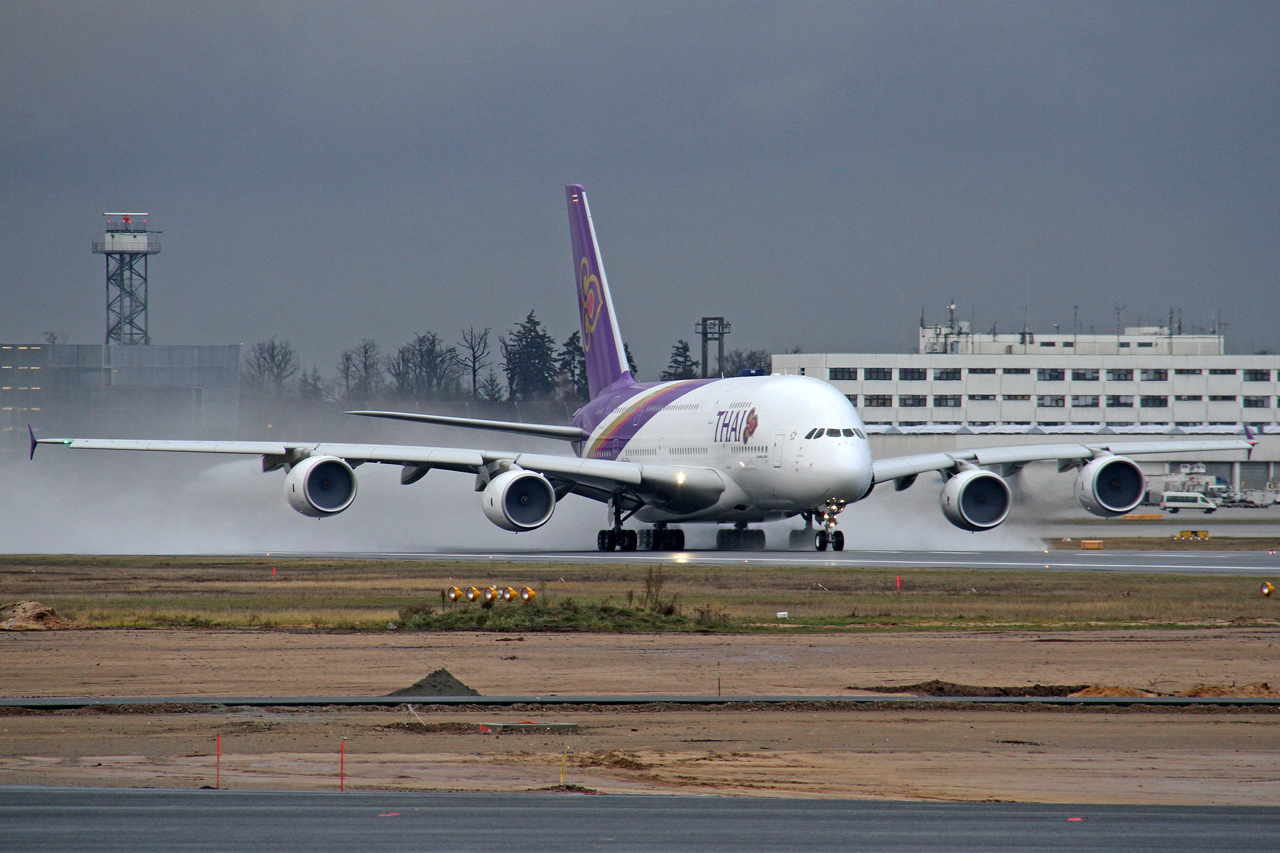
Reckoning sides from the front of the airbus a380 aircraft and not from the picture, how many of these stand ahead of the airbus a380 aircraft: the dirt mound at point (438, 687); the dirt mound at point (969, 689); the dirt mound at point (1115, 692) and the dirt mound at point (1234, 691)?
4

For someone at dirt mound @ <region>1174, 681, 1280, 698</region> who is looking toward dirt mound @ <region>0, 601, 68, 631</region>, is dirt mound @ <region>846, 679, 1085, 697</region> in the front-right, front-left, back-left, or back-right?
front-left

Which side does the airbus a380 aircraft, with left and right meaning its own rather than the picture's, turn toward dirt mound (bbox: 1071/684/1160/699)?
front

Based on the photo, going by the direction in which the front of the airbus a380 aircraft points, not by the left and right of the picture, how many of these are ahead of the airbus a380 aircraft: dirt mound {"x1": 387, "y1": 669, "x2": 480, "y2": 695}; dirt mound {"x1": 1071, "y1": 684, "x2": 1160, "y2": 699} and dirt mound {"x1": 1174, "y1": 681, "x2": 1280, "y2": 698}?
3

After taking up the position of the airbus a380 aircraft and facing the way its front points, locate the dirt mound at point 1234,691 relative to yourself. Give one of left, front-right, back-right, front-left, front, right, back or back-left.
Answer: front

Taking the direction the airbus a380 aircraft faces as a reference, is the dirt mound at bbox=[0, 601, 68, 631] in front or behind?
in front

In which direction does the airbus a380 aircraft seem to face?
toward the camera

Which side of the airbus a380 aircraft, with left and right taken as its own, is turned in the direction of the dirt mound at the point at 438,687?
front

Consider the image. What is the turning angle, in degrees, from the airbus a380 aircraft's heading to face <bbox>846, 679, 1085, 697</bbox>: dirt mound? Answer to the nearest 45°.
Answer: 0° — it already faces it
